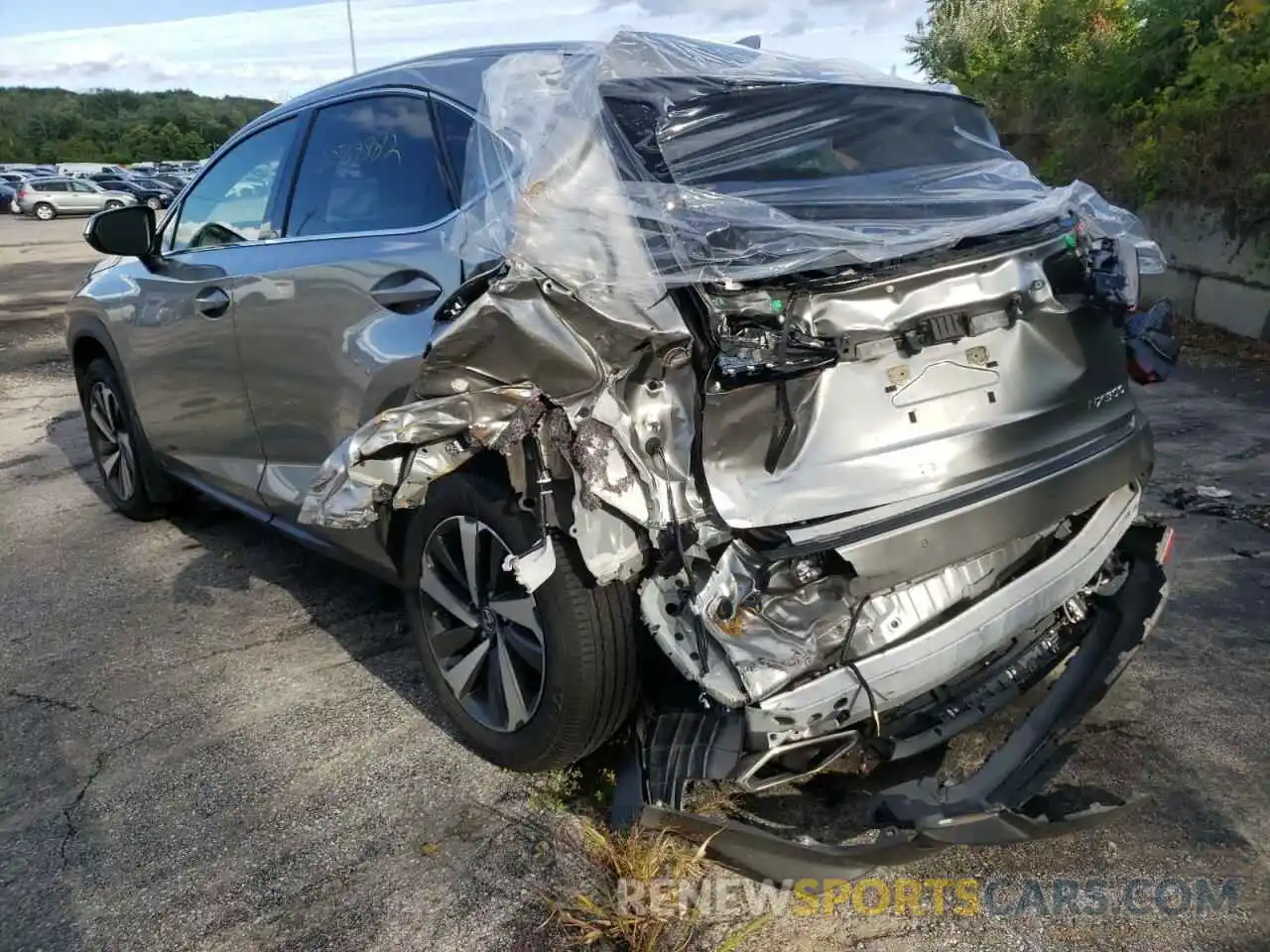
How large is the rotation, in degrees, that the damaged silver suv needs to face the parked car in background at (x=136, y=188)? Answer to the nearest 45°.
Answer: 0° — it already faces it

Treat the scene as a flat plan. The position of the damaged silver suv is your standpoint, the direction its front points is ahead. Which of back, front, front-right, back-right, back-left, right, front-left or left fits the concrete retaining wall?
right

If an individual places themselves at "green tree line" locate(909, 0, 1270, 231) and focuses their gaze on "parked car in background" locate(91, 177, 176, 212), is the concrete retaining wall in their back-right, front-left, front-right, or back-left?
back-left

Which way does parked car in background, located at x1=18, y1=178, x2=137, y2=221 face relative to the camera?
to the viewer's right

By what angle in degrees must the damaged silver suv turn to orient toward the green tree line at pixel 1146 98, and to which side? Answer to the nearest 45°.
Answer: approximately 90° to its right

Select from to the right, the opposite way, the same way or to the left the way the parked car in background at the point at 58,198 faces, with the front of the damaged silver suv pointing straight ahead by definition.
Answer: to the right

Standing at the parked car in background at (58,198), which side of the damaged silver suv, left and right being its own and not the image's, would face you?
front

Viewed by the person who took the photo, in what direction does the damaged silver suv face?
facing away from the viewer and to the left of the viewer
